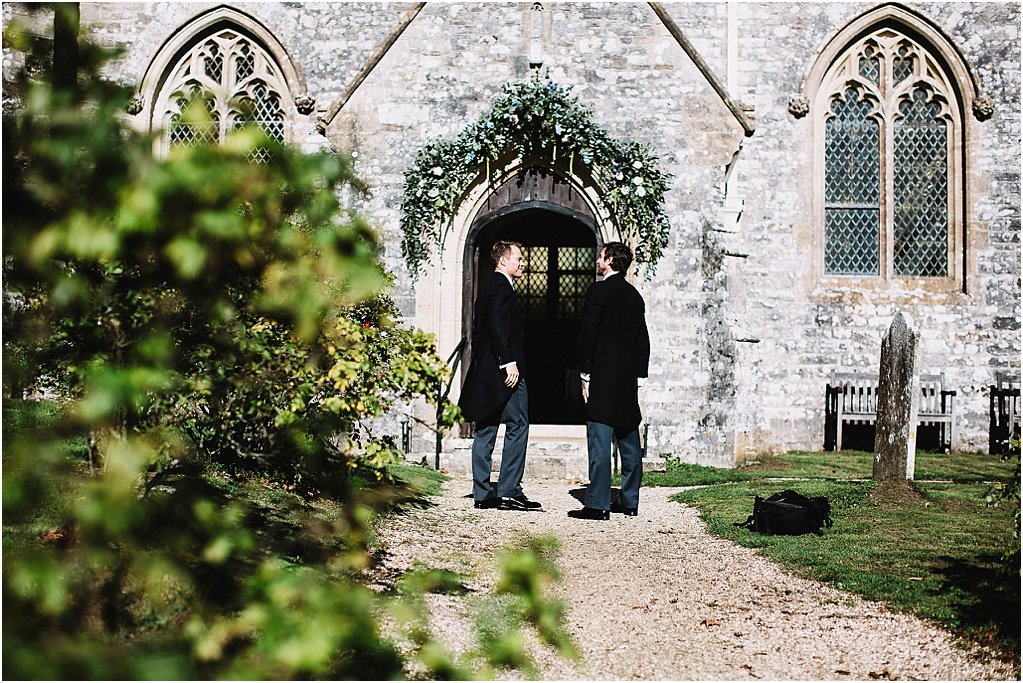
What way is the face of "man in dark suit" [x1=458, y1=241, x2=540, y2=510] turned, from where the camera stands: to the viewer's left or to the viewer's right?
to the viewer's right

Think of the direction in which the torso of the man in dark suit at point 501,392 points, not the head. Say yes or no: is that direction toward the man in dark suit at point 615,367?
yes

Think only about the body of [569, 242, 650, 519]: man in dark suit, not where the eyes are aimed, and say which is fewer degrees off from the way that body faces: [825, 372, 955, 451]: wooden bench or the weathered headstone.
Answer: the wooden bench

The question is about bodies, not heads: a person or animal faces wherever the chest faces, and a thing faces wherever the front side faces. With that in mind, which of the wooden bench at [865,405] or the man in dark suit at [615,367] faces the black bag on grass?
the wooden bench

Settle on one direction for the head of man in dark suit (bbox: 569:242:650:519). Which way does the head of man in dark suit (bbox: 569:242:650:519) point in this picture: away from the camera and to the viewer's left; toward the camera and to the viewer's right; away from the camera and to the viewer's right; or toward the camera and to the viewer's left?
away from the camera and to the viewer's left

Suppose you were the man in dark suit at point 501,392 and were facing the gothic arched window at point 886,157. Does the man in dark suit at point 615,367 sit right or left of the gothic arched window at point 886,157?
right

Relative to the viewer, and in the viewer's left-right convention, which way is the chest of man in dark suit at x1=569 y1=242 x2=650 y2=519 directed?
facing away from the viewer and to the left of the viewer

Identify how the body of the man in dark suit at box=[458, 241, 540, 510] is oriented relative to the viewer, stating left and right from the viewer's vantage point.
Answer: facing to the right of the viewer

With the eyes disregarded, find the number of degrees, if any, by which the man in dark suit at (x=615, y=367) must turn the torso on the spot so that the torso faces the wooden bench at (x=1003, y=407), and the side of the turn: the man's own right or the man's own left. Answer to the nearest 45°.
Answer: approximately 90° to the man's own right

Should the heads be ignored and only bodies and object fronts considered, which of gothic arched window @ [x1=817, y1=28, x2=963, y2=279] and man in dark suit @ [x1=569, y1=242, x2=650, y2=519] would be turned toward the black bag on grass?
the gothic arched window
